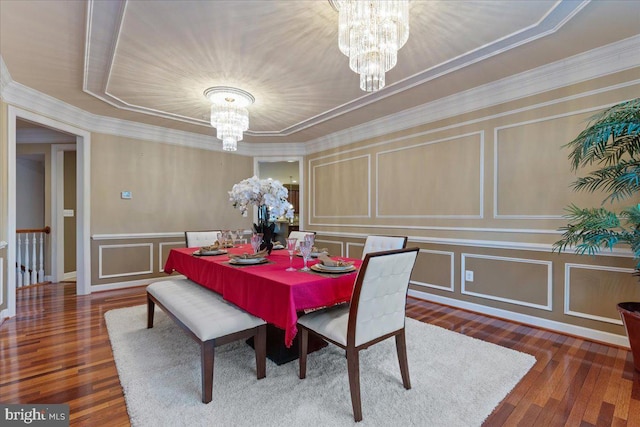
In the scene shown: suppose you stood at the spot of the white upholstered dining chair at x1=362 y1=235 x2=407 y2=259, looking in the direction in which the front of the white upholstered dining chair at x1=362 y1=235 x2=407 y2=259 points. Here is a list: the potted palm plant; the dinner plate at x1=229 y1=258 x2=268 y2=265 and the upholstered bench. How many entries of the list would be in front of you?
2

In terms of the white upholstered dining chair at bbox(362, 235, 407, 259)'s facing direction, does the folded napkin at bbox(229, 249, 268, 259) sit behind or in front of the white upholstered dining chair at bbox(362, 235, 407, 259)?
in front

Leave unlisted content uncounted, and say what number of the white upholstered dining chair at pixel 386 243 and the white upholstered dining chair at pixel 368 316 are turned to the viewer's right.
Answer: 0

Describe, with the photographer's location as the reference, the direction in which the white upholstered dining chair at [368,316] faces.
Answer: facing away from the viewer and to the left of the viewer

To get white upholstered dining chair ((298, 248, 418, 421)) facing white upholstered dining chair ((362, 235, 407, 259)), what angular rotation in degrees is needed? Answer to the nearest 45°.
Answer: approximately 45° to its right

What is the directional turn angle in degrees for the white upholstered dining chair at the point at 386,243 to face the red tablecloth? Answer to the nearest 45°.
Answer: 0° — it already faces it

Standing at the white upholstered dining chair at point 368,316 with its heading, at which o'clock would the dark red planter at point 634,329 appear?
The dark red planter is roughly at 4 o'clock from the white upholstered dining chair.

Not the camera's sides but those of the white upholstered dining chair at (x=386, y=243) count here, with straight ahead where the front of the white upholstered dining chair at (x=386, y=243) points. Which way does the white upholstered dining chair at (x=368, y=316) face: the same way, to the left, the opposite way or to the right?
to the right

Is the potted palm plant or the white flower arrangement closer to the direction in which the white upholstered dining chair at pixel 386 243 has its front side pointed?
the white flower arrangement

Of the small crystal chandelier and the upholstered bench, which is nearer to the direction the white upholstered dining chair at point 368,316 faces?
the small crystal chandelier

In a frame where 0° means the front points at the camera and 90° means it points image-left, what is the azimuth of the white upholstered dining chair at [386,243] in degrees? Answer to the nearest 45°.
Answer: approximately 45°
